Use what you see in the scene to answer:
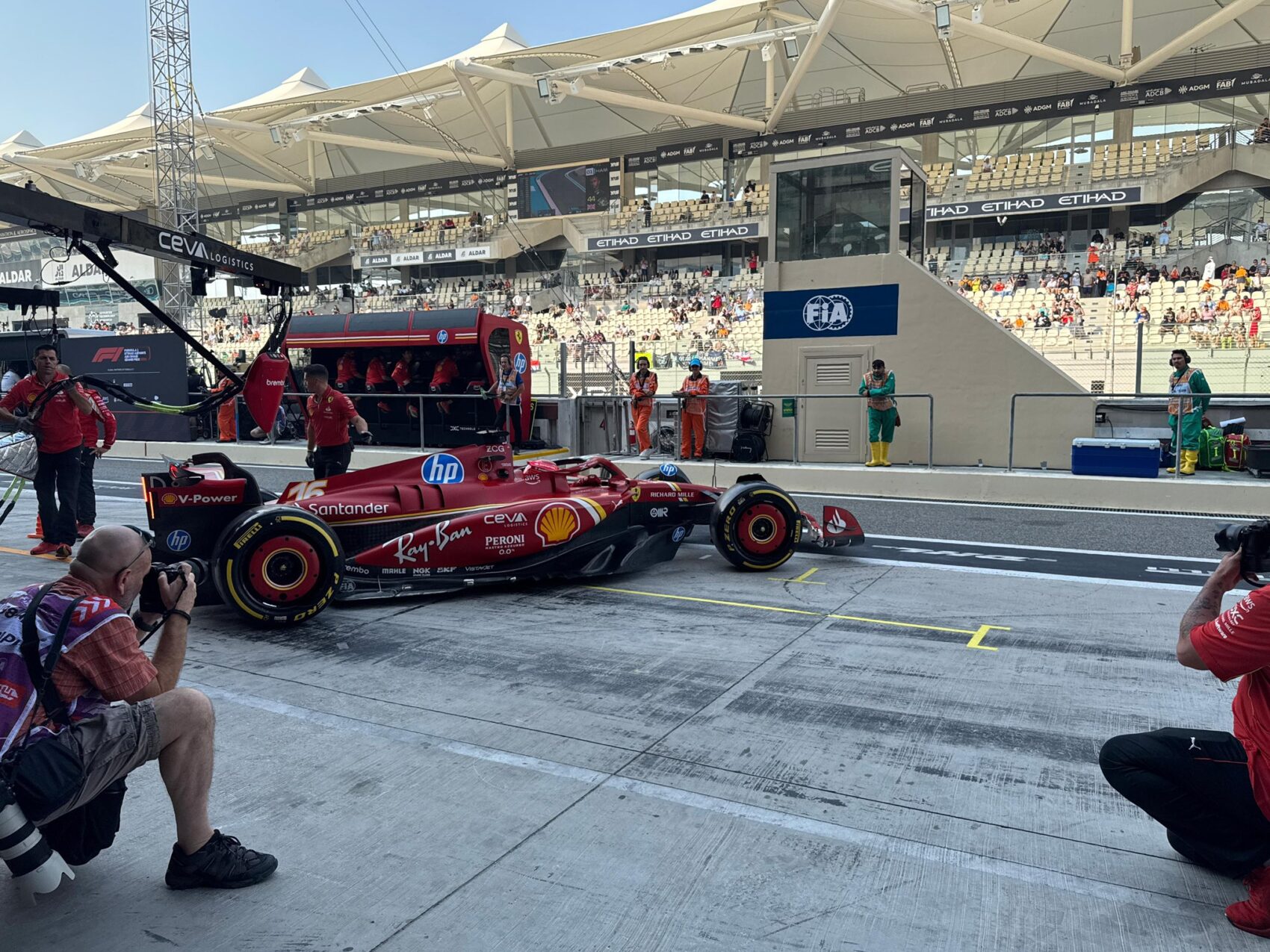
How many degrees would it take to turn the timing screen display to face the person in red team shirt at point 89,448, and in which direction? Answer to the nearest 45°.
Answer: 0° — it already faces them

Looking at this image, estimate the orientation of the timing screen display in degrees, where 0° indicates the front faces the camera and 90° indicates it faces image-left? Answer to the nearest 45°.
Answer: approximately 0°

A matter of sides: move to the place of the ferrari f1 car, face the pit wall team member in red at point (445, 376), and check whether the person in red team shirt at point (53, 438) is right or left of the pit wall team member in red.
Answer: left

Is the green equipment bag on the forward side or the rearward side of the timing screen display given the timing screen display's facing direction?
on the forward side

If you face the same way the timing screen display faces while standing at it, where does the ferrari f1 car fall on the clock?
The ferrari f1 car is roughly at 12 o'clock from the timing screen display.

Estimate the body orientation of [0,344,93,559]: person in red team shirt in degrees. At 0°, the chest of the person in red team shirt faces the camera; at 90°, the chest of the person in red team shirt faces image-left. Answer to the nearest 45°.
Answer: approximately 0°

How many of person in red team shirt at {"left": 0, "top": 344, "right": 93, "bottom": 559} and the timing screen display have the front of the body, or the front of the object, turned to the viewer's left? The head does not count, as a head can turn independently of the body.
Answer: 0

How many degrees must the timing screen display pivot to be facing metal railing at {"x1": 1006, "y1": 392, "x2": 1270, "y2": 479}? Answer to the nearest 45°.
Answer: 0° — it already faces it

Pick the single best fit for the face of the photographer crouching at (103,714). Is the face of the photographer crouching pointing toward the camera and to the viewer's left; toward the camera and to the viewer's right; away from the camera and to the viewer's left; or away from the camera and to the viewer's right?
away from the camera and to the viewer's right

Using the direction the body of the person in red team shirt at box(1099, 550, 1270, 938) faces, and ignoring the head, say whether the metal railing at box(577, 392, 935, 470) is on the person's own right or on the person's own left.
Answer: on the person's own right

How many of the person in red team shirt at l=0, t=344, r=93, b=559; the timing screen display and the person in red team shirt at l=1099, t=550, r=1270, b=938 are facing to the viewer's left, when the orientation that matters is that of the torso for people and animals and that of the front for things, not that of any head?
1

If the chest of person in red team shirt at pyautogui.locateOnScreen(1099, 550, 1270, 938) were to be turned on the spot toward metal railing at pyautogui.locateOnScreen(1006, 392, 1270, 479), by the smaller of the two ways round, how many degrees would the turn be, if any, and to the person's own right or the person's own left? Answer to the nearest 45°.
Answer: approximately 90° to the person's own right

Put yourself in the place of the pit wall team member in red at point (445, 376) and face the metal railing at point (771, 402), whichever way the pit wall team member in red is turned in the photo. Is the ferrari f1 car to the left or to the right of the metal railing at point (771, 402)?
right

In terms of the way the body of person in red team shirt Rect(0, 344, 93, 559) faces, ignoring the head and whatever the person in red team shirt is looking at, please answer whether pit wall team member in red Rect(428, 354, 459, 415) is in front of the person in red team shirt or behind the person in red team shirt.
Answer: behind

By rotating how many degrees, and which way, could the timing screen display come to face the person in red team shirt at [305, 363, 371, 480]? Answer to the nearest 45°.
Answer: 0° — it already faces them

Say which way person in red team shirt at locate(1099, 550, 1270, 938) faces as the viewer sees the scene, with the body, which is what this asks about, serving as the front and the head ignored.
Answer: to the viewer's left

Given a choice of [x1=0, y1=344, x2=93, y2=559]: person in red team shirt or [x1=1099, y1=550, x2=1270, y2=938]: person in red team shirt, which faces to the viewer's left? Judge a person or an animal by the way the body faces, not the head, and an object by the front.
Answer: [x1=1099, y1=550, x2=1270, y2=938]: person in red team shirt
